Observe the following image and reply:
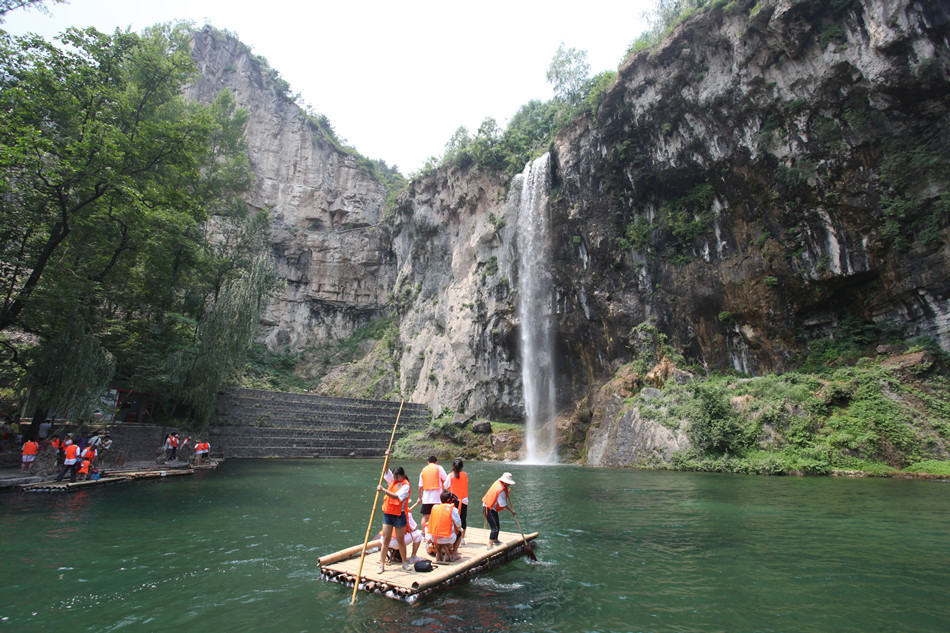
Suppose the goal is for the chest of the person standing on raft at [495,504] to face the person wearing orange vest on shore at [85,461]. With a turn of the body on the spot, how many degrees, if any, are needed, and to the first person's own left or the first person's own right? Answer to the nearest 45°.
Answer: approximately 135° to the first person's own left

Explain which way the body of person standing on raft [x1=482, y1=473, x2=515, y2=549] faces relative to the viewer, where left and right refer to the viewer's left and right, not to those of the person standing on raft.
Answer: facing to the right of the viewer

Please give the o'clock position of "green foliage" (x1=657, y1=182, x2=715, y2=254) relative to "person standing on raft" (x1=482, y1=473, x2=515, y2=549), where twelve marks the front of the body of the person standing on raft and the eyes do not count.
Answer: The green foliage is roughly at 10 o'clock from the person standing on raft.
